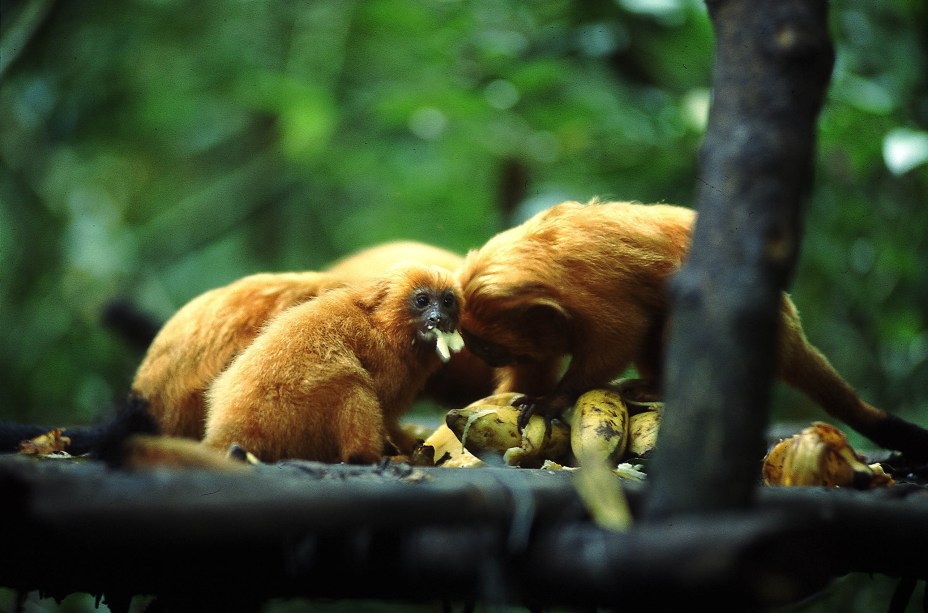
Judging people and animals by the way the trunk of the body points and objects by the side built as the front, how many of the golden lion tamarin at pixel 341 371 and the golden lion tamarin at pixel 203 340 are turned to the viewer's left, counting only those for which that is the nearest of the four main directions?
0

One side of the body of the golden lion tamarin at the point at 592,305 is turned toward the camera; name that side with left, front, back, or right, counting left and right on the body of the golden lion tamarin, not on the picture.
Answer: left

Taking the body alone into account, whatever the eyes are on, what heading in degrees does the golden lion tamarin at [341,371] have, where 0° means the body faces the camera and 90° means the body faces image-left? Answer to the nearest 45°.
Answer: approximately 270°

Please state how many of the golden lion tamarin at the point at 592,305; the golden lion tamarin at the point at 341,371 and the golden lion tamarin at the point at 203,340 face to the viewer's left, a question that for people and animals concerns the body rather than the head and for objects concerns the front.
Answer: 1

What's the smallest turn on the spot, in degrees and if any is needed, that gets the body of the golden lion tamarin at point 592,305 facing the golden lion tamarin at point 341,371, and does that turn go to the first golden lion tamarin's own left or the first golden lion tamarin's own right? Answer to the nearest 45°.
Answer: approximately 45° to the first golden lion tamarin's own left

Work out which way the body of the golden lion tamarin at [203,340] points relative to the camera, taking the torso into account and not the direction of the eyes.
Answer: to the viewer's right
